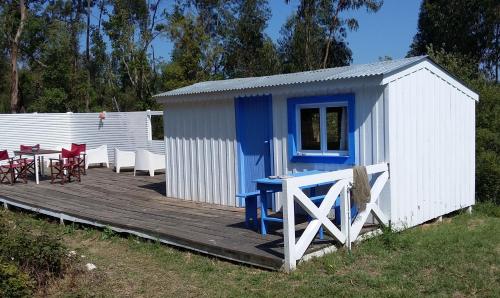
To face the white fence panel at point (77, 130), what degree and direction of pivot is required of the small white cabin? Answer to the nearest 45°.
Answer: approximately 90° to its right

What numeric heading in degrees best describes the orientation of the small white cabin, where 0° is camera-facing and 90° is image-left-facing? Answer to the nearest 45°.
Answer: approximately 45°

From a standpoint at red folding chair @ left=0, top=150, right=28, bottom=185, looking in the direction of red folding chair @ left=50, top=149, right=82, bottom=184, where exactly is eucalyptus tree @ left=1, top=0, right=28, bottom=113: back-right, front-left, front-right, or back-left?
back-left

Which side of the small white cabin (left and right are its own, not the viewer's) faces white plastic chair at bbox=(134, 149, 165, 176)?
right

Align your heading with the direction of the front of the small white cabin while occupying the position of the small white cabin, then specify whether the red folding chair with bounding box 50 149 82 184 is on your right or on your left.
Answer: on your right

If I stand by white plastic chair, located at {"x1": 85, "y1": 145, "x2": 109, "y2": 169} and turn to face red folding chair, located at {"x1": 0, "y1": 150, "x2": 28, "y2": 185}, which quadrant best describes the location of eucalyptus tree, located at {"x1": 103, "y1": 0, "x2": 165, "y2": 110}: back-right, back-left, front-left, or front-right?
back-right

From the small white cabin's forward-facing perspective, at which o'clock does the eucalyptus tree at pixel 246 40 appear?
The eucalyptus tree is roughly at 4 o'clock from the small white cabin.

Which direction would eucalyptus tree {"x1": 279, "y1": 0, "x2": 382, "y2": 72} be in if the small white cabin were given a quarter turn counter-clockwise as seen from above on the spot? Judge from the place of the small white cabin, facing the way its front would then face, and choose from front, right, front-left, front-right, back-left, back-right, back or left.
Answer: back-left
